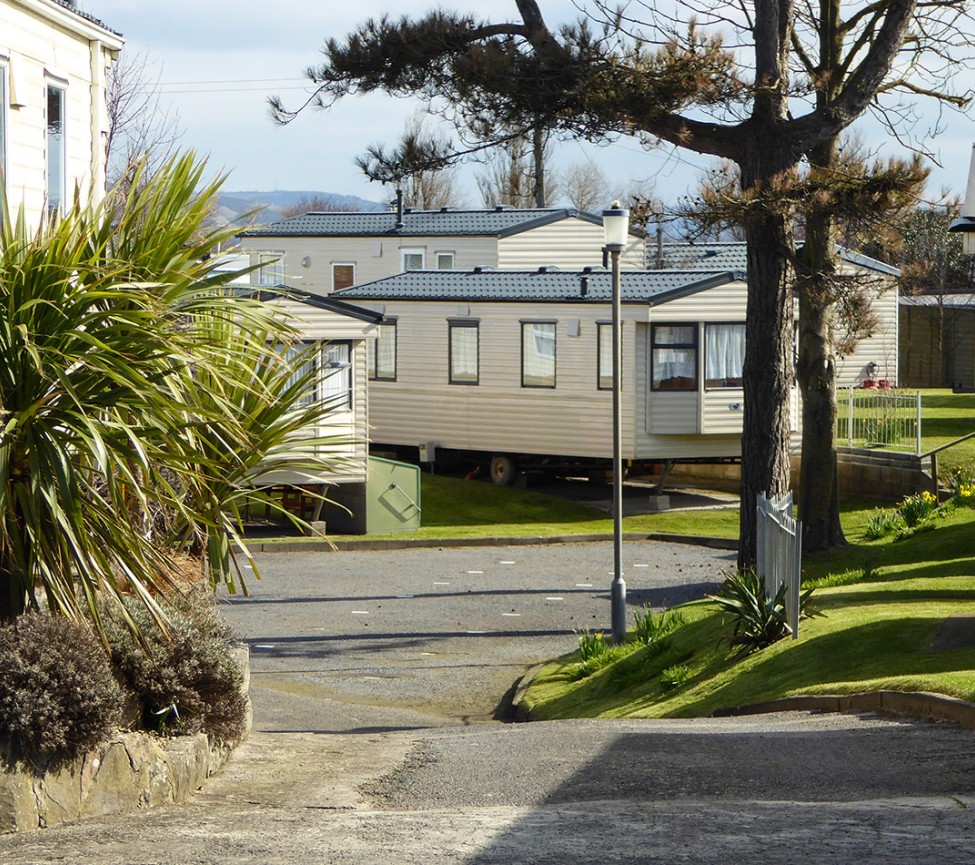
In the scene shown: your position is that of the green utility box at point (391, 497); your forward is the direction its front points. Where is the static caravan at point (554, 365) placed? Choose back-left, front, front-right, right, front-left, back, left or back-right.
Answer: left

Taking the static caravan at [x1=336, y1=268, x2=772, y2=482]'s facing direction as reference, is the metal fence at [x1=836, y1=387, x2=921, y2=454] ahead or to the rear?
ahead

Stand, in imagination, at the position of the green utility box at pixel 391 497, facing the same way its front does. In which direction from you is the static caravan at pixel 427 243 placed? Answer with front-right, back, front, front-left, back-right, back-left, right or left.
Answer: back-left

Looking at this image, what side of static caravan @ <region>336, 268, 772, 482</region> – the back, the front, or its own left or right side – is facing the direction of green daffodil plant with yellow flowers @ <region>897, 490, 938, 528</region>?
front

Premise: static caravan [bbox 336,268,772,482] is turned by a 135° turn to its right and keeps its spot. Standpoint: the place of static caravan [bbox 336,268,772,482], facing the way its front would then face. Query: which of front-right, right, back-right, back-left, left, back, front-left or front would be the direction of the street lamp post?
left

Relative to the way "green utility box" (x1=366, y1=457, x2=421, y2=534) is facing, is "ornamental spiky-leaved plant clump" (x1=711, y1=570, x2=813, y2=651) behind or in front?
in front

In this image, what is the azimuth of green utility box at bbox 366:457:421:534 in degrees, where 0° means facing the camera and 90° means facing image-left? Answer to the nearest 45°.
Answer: approximately 315°

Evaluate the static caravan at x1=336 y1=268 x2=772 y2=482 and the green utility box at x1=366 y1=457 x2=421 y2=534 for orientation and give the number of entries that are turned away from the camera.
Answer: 0

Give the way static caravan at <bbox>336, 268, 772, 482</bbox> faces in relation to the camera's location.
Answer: facing the viewer and to the right of the viewer

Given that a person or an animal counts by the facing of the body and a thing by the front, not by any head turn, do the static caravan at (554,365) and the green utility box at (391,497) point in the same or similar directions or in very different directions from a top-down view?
same or similar directions
